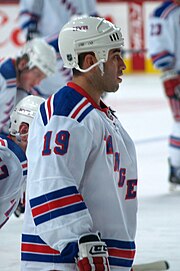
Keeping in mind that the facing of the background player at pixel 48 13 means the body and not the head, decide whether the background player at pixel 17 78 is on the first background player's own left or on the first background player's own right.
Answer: on the first background player's own right

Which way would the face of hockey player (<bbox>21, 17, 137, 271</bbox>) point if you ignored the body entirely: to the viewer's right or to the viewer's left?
to the viewer's right

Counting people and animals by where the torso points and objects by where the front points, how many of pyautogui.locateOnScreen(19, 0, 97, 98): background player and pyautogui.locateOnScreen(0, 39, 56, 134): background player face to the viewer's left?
0

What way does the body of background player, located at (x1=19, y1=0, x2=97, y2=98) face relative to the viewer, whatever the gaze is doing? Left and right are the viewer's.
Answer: facing the viewer and to the right of the viewer

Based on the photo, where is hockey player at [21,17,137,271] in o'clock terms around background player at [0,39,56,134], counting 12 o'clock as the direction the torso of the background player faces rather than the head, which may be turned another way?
The hockey player is roughly at 3 o'clock from the background player.

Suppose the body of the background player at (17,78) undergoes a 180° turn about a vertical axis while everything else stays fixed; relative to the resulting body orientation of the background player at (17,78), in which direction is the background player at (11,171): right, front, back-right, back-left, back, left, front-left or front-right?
left

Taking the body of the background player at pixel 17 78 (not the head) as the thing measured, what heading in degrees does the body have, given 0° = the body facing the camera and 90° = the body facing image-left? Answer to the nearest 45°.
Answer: approximately 270°

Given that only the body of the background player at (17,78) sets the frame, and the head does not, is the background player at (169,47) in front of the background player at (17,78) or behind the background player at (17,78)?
in front
